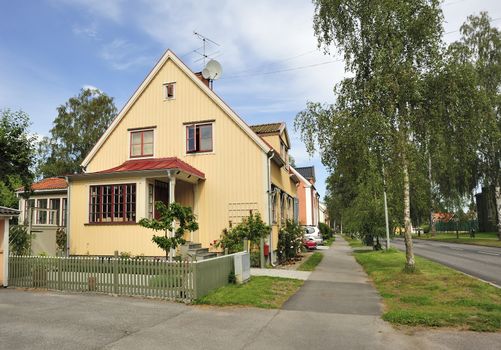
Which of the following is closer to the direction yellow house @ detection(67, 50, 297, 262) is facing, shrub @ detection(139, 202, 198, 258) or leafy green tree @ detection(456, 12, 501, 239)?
the shrub

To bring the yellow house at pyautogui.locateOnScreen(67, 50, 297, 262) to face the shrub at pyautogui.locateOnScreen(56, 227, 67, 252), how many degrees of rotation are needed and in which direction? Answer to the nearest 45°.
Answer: approximately 90° to its right

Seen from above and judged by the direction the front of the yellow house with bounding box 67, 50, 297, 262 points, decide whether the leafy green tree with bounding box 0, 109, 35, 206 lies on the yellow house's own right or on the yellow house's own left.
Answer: on the yellow house's own right

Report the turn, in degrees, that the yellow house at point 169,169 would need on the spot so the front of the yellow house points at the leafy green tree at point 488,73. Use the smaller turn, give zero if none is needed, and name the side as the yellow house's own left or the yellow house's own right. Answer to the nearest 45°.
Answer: approximately 135° to the yellow house's own left

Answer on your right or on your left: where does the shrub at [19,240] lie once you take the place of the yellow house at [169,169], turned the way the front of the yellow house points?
on your right

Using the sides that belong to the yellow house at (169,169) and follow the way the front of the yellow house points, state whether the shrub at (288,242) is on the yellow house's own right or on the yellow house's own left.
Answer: on the yellow house's own left

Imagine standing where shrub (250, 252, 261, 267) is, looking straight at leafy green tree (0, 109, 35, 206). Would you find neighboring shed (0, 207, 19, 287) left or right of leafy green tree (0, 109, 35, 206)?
left

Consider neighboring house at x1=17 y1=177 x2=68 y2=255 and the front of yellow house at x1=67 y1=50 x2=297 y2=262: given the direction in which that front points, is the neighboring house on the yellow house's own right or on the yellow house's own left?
on the yellow house's own right

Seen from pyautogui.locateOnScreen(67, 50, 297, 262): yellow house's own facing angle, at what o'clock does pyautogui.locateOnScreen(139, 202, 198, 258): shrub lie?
The shrub is roughly at 12 o'clock from the yellow house.

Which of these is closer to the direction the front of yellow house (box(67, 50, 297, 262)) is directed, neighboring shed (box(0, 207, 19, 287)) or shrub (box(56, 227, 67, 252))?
the neighboring shed

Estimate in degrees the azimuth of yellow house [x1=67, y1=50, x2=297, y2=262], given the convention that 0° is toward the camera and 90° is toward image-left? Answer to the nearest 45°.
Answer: approximately 0°

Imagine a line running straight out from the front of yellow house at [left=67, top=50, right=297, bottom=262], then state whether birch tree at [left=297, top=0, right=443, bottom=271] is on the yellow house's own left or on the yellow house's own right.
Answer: on the yellow house's own left
